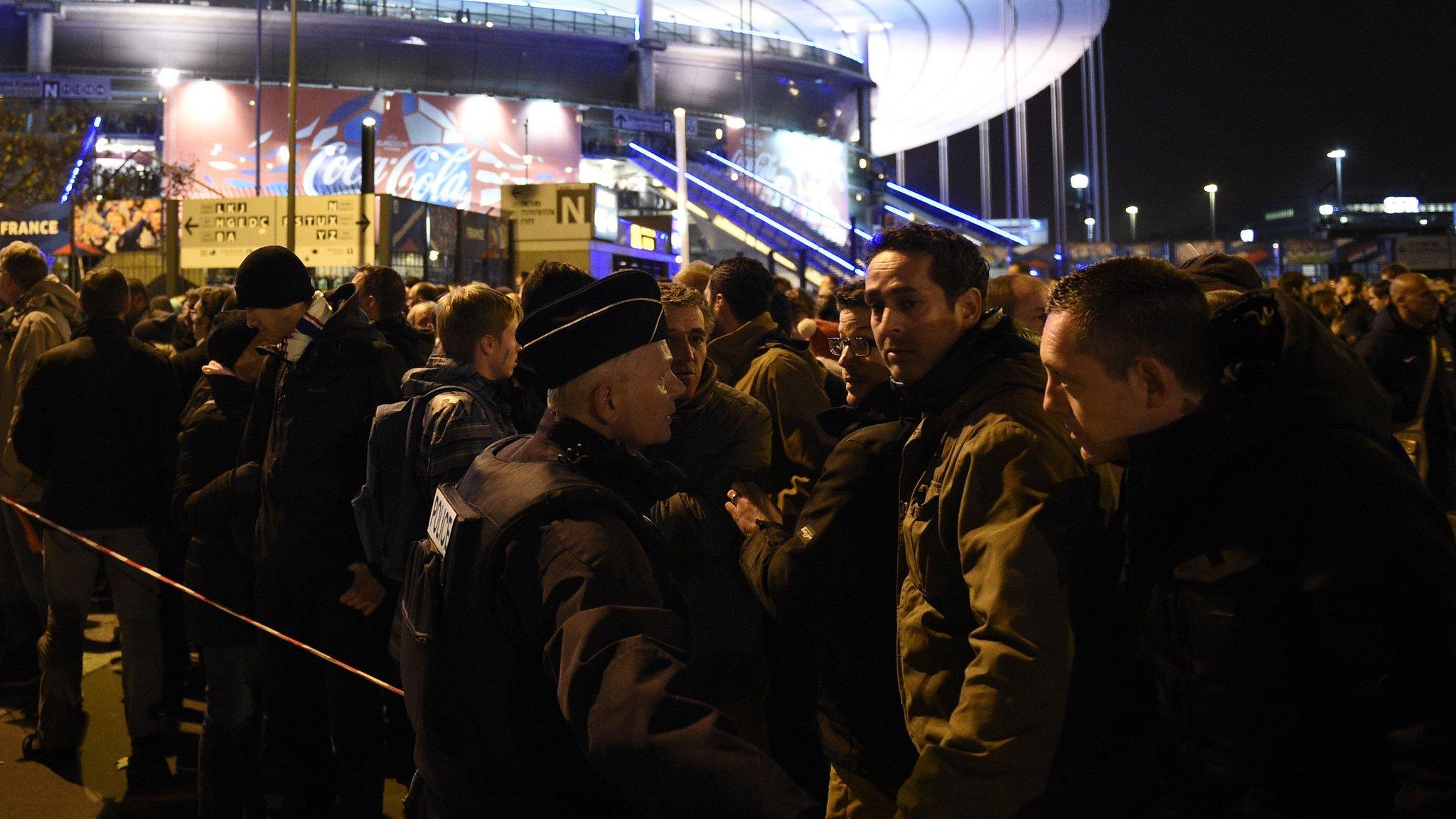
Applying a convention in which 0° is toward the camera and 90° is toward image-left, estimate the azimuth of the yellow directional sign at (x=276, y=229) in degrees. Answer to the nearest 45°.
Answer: approximately 0°

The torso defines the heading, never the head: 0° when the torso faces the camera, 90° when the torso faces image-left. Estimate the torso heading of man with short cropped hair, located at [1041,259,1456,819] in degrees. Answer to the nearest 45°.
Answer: approximately 90°

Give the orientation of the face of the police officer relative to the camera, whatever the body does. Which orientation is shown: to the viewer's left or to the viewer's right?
to the viewer's right

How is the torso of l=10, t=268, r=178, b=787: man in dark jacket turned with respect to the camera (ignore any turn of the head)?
away from the camera
